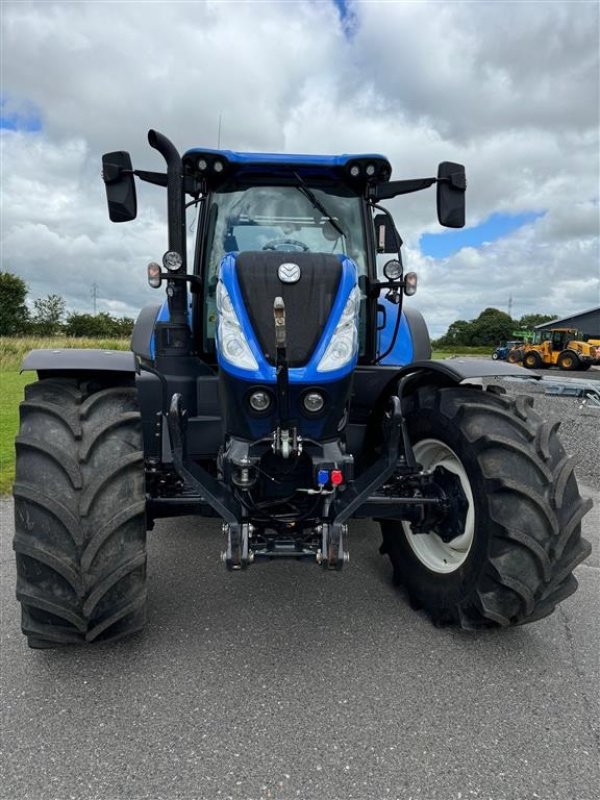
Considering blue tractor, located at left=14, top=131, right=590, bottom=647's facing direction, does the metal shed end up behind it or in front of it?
behind

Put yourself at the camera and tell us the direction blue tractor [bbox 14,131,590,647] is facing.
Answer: facing the viewer
